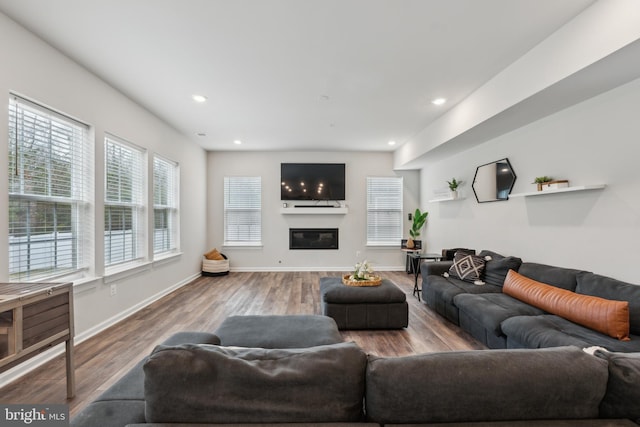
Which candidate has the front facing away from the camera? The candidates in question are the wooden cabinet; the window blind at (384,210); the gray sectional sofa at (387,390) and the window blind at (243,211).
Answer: the gray sectional sofa

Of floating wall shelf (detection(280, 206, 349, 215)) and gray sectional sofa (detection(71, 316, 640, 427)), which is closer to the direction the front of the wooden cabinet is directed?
the gray sectional sofa

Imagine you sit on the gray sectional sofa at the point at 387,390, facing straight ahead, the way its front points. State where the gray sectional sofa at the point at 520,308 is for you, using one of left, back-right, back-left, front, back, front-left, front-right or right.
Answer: front-right

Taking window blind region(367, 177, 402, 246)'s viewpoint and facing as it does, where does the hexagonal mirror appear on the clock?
The hexagonal mirror is roughly at 11 o'clock from the window blind.

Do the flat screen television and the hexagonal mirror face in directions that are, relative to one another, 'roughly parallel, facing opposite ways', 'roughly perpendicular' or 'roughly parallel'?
roughly perpendicular

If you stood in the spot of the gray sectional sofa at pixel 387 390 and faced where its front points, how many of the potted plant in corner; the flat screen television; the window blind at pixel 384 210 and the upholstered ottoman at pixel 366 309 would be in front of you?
4

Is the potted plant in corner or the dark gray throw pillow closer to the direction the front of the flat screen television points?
the dark gray throw pillow

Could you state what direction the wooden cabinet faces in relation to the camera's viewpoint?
facing the viewer and to the right of the viewer

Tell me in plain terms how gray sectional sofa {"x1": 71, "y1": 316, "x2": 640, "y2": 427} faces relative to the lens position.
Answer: facing away from the viewer

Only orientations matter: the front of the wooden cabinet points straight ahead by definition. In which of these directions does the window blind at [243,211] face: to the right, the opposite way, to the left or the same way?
to the right
